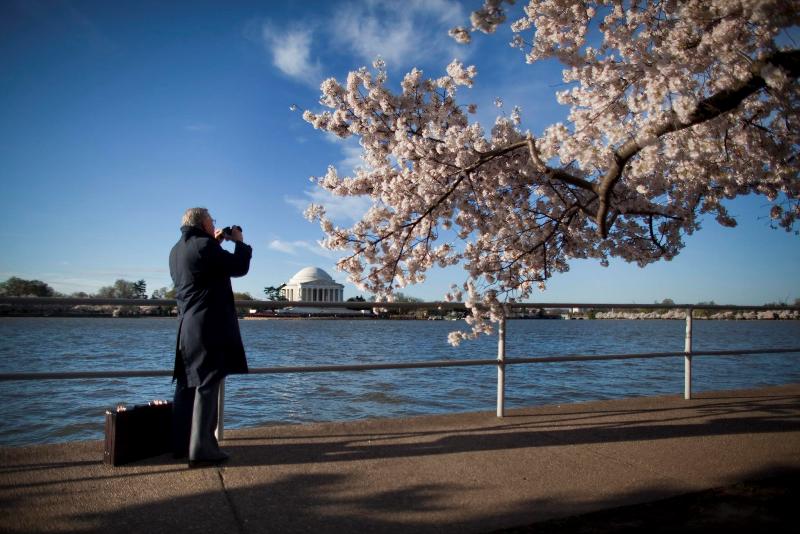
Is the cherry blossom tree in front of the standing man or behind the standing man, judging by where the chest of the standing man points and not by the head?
in front

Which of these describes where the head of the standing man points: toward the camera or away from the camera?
away from the camera

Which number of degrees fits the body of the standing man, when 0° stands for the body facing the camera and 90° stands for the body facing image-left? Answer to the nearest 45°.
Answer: approximately 225°
